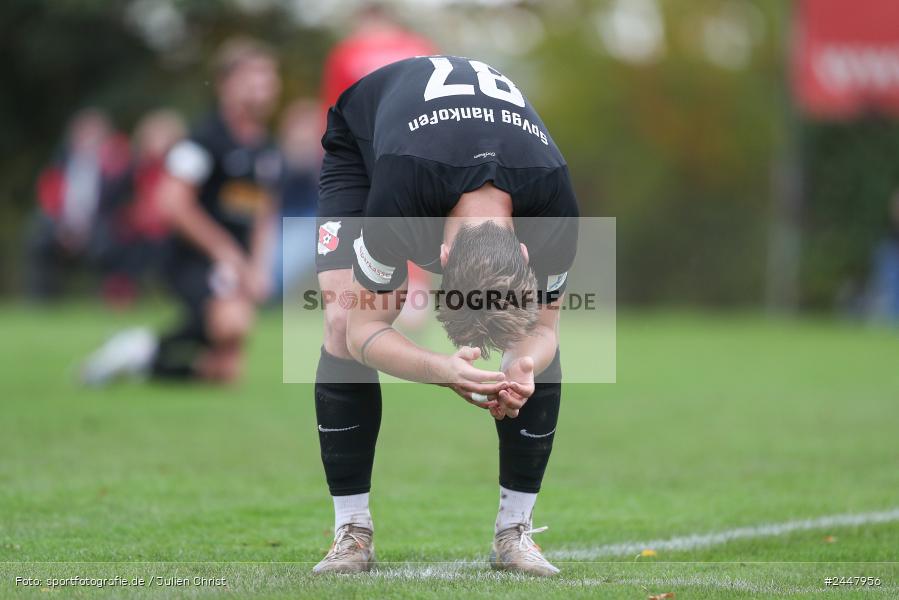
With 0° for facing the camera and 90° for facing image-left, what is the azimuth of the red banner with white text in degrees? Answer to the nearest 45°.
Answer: approximately 0°

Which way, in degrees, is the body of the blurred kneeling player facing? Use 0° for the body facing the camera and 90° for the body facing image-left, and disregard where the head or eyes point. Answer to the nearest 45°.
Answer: approximately 315°

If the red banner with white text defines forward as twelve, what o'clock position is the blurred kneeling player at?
The blurred kneeling player is roughly at 1 o'clock from the red banner with white text.

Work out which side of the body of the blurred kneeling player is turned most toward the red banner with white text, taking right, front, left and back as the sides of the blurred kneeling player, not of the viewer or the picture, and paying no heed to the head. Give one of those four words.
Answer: left

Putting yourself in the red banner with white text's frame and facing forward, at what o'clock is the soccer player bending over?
The soccer player bending over is roughly at 12 o'clock from the red banner with white text.
